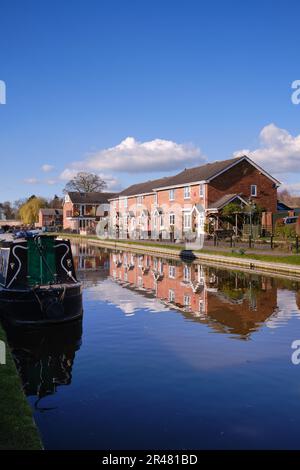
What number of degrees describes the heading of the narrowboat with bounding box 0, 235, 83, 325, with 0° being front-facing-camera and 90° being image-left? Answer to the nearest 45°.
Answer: approximately 180°
